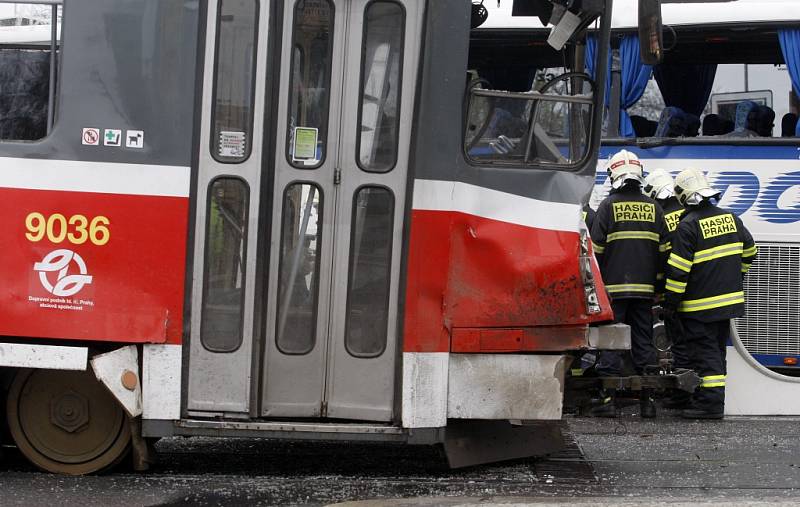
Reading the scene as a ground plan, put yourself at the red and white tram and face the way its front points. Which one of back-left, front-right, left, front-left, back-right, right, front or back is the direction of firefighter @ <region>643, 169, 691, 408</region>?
front-left

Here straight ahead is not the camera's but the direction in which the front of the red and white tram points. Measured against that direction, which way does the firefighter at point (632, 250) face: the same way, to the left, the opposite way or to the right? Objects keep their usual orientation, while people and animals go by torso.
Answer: to the left

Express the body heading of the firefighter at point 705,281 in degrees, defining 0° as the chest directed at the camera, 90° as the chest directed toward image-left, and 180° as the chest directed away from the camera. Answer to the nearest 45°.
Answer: approximately 135°

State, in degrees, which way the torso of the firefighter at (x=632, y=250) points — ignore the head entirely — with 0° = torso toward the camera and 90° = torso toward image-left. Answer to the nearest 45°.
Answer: approximately 180°

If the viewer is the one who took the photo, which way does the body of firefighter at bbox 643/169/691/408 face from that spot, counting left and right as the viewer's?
facing away from the viewer and to the left of the viewer

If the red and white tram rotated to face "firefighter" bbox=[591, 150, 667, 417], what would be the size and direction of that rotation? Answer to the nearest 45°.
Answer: approximately 45° to its left

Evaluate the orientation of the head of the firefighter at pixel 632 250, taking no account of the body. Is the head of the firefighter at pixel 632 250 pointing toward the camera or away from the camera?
away from the camera

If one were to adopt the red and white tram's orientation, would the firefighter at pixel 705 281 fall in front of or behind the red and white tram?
in front

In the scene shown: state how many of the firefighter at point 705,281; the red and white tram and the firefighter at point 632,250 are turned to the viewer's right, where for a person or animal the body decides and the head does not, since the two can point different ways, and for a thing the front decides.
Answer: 1

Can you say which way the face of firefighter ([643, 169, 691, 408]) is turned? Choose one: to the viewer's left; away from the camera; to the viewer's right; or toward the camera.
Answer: away from the camera

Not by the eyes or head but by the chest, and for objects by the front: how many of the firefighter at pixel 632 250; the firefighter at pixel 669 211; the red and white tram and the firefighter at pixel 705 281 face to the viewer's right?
1

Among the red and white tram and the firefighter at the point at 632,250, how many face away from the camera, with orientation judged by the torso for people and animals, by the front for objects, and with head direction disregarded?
1

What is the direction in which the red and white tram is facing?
to the viewer's right
